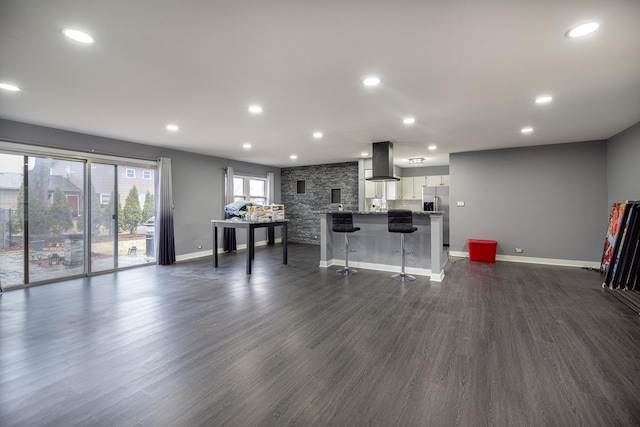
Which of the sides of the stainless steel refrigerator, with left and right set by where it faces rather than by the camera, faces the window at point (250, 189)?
right

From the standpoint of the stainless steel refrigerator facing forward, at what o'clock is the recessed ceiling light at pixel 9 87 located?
The recessed ceiling light is roughly at 1 o'clock from the stainless steel refrigerator.

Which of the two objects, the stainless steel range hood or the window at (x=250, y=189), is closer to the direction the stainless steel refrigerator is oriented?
the stainless steel range hood

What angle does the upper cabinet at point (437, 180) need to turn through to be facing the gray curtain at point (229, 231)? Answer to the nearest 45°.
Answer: approximately 45° to its right

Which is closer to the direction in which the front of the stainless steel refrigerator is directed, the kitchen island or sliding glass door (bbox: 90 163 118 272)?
the kitchen island

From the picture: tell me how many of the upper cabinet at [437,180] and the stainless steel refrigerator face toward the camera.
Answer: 2

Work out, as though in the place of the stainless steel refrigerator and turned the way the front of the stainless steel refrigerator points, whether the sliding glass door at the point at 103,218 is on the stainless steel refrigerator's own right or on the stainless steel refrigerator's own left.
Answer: on the stainless steel refrigerator's own right

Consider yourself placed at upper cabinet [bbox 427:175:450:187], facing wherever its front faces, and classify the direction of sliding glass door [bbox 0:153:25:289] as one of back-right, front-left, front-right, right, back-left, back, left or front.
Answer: front-right

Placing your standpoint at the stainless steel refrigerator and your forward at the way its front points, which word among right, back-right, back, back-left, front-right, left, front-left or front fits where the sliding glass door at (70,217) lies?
front-right

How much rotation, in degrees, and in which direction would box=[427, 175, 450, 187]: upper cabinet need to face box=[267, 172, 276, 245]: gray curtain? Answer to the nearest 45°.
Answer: approximately 90° to its right

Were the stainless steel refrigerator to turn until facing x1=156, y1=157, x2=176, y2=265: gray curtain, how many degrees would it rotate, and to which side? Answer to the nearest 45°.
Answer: approximately 45° to its right

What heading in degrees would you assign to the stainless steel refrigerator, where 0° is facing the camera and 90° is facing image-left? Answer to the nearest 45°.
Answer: approximately 0°

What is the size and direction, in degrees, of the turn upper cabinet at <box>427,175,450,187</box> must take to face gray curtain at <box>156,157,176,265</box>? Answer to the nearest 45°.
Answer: approximately 45° to its right

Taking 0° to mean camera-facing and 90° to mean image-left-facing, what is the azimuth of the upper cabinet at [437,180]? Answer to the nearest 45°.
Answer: approximately 0°
